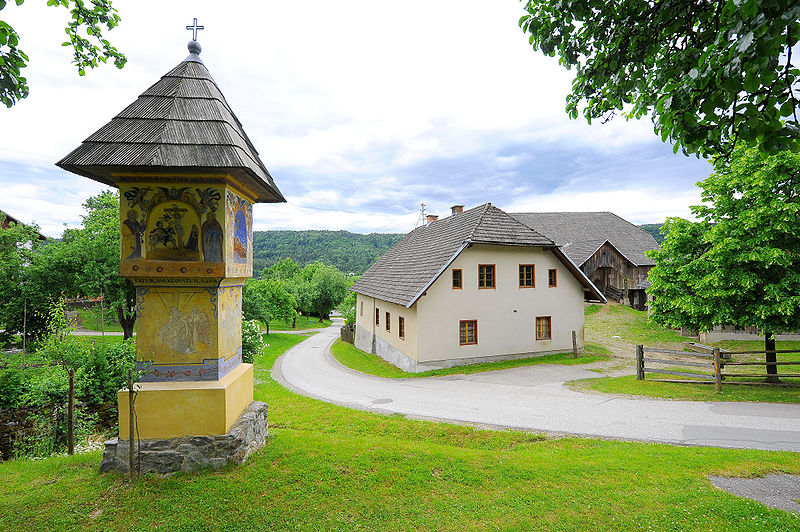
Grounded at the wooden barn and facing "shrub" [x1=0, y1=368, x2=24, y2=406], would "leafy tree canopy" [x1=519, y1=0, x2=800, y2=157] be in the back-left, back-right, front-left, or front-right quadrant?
front-left
